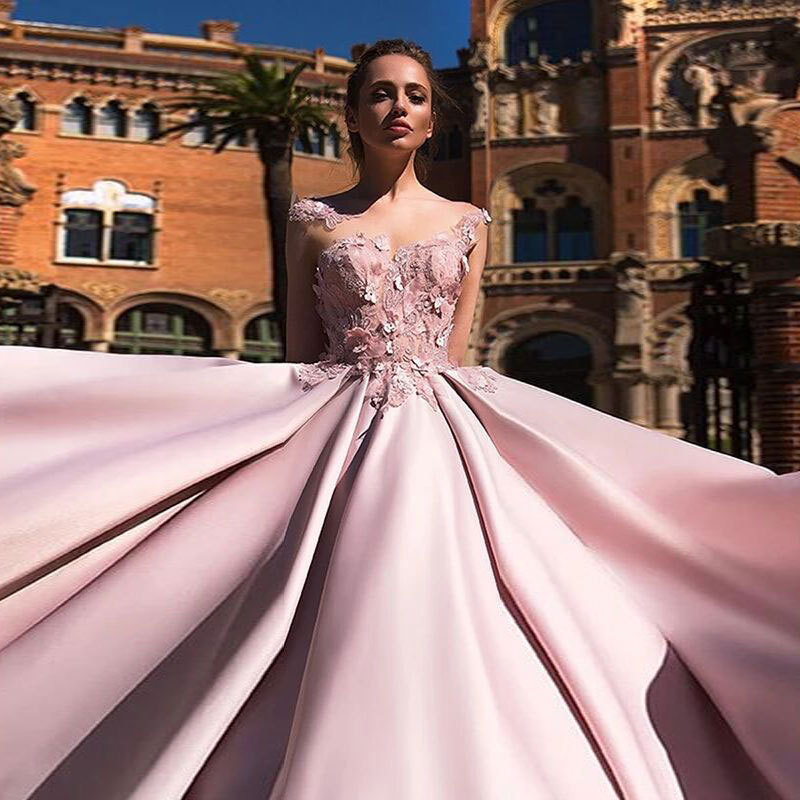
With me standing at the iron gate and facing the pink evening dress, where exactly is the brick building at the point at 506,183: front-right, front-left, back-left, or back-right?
back-right

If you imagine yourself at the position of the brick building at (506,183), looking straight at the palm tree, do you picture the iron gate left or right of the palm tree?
left

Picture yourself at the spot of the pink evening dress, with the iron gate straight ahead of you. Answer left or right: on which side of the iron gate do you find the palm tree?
left

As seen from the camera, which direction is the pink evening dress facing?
toward the camera

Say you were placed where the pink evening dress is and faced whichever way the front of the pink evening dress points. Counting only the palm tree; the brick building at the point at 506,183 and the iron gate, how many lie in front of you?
0

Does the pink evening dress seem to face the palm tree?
no

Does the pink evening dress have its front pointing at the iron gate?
no

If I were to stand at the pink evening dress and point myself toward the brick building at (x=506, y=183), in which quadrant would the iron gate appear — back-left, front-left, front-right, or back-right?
front-right

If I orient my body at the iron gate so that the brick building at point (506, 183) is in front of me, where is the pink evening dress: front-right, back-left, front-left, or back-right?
back-left

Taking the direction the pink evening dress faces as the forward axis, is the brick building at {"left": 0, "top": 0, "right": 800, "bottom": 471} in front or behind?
behind
